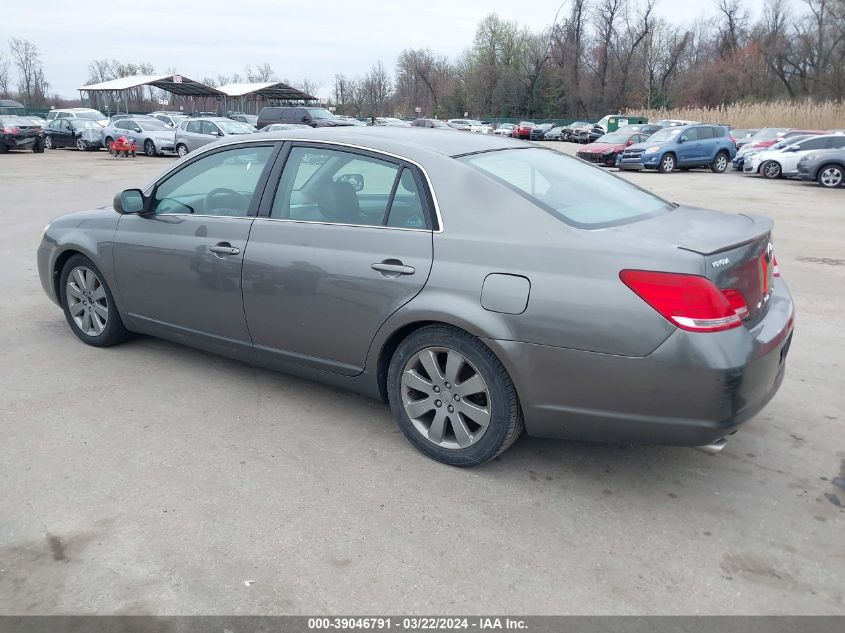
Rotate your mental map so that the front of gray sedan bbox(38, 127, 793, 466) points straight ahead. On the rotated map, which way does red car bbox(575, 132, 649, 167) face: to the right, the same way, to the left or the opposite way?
to the left

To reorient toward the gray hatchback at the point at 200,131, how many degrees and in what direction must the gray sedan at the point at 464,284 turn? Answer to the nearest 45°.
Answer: approximately 45° to its right

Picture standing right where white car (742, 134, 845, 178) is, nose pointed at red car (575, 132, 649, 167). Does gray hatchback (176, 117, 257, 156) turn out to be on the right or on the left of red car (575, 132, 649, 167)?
left

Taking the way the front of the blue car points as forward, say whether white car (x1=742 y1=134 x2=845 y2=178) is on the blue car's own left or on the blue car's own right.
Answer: on the blue car's own left

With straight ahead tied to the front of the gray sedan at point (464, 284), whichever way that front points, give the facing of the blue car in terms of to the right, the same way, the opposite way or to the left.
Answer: to the left

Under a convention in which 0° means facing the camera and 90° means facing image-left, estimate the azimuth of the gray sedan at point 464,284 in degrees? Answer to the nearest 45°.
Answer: approximately 135°

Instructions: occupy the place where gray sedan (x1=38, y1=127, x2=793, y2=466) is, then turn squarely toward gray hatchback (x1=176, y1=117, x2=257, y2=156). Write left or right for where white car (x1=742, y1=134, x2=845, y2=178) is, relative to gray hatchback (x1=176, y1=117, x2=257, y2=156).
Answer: right

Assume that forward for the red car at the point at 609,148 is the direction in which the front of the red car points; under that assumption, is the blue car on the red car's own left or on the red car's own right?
on the red car's own left
